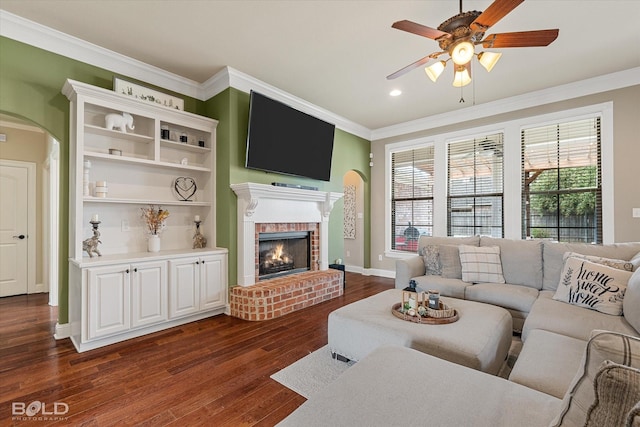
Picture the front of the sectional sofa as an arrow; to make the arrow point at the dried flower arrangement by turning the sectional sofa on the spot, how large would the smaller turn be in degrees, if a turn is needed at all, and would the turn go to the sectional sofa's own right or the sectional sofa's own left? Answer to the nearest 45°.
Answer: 0° — it already faces it

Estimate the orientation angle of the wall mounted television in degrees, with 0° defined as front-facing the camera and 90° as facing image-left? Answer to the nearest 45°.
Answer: approximately 315°

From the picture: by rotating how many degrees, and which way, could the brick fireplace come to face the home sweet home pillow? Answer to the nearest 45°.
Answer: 0° — it already faces it

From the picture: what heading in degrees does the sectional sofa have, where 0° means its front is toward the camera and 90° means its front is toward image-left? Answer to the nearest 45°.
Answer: approximately 90°

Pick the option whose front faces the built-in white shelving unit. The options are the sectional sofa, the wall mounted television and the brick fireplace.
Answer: the sectional sofa

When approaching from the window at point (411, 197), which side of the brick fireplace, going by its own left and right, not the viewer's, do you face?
left
